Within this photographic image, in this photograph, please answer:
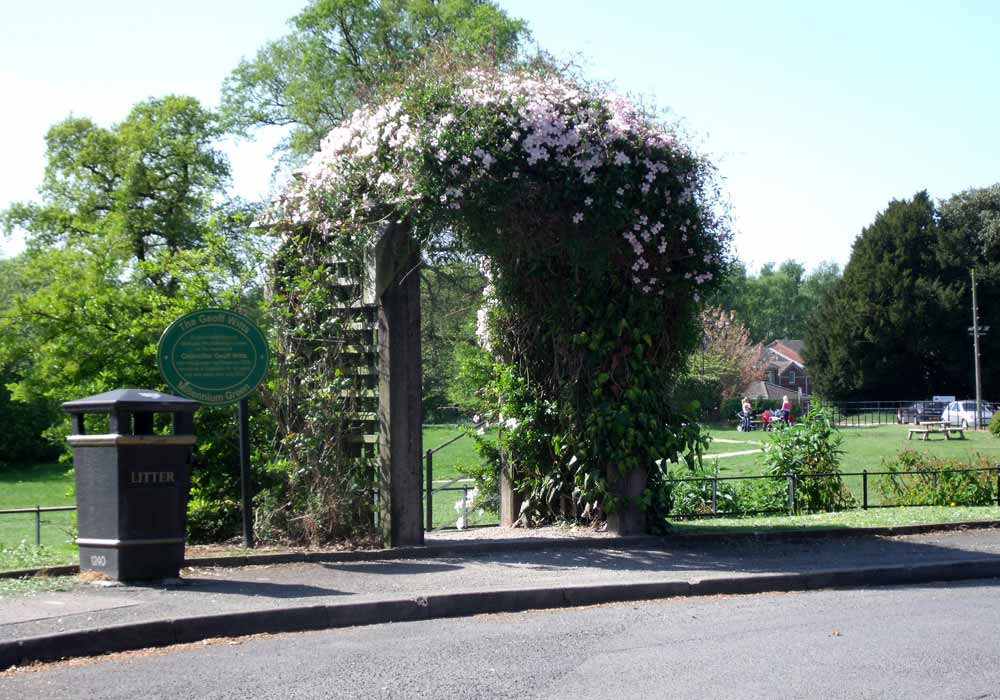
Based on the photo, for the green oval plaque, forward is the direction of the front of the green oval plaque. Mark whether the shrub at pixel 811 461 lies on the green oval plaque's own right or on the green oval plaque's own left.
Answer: on the green oval plaque's own left

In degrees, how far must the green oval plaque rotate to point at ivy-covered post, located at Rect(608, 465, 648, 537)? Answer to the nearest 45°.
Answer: approximately 90° to its left

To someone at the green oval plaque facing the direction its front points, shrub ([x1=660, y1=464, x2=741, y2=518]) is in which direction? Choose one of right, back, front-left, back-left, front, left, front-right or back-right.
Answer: back-left

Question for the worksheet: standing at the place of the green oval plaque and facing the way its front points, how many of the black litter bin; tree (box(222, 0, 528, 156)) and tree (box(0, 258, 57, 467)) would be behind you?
2

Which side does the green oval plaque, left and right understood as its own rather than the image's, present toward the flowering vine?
left

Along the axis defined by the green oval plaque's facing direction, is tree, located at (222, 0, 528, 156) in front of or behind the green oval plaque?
behind

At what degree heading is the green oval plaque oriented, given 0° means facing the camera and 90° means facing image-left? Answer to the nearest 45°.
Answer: approximately 0°

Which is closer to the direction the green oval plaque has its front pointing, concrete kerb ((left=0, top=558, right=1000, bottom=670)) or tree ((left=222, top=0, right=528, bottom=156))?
the concrete kerb
